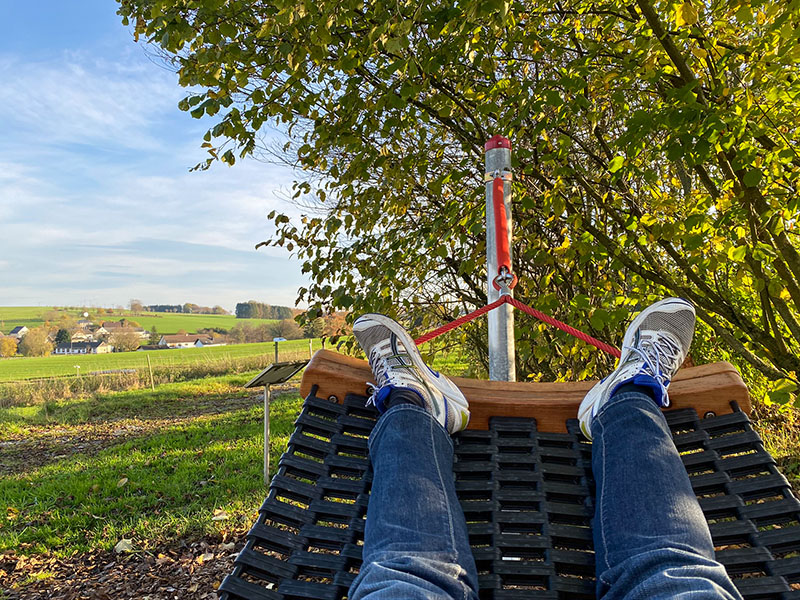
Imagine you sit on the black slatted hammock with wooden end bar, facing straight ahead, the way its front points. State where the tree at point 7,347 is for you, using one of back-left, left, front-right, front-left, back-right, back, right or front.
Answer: front-left

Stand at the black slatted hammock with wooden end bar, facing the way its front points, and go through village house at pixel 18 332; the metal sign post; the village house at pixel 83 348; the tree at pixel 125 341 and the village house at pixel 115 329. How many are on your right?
0

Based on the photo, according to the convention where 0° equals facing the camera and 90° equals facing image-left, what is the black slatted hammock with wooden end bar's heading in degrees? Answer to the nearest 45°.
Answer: approximately 180°

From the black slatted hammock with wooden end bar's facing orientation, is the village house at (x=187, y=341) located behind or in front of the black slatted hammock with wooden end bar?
in front

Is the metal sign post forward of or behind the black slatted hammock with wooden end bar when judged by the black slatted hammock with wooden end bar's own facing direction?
forward

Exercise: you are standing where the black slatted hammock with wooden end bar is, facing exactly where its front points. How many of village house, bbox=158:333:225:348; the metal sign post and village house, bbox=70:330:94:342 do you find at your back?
0

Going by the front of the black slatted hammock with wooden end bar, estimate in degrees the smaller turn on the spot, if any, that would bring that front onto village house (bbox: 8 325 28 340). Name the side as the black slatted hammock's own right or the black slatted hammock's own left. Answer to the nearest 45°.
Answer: approximately 45° to the black slatted hammock's own left

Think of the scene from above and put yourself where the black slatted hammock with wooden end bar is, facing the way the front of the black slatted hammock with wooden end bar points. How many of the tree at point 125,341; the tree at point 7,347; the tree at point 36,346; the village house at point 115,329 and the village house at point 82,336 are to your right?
0

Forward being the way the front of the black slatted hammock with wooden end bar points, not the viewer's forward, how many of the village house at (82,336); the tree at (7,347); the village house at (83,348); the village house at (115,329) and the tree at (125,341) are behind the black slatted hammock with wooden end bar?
0

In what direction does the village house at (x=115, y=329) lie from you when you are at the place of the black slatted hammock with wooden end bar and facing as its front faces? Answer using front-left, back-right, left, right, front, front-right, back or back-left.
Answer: front-left

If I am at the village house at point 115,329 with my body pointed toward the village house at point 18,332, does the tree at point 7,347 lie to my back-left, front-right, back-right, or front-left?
front-left

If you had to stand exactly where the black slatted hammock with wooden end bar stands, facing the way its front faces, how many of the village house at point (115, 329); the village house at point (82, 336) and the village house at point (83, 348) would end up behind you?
0

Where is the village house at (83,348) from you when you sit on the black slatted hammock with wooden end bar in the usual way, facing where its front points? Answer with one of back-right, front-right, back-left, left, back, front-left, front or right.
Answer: front-left

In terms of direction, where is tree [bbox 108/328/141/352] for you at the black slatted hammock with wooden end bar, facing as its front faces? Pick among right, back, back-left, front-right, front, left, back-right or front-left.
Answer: front-left

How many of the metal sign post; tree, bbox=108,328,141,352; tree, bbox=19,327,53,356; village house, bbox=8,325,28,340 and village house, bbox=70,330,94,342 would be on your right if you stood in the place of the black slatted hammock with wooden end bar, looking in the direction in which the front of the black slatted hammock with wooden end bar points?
0
